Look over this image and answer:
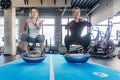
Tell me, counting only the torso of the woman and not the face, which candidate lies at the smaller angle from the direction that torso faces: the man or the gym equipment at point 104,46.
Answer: the man

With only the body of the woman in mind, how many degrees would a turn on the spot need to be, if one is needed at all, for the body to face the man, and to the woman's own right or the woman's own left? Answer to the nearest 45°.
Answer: approximately 90° to the woman's own left

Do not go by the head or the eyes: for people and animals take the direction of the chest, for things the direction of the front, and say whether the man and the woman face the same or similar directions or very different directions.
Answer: same or similar directions

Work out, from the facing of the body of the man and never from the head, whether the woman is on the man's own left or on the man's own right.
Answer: on the man's own right

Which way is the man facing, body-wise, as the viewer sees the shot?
toward the camera

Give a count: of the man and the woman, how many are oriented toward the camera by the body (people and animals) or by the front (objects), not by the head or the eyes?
2

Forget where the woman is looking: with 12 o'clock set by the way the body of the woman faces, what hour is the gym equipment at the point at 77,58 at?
The gym equipment is roughly at 10 o'clock from the woman.

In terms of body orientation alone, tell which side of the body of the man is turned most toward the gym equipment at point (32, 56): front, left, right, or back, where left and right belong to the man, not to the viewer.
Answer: right

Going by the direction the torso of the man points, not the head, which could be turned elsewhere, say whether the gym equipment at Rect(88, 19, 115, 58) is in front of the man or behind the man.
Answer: behind

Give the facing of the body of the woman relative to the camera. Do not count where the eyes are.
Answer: toward the camera
